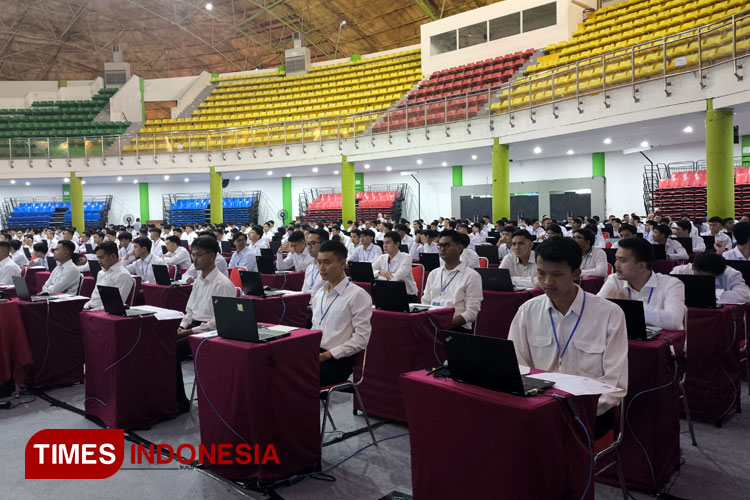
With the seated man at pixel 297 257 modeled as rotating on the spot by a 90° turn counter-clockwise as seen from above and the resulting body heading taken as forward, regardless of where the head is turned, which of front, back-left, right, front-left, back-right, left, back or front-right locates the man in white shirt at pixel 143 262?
back-right

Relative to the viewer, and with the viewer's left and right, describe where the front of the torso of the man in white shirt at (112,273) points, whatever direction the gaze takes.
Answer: facing the viewer and to the left of the viewer

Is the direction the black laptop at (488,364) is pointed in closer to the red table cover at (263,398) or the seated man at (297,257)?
the seated man

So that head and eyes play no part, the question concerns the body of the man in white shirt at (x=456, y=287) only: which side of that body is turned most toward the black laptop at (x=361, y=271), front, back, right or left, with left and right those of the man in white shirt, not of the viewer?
right

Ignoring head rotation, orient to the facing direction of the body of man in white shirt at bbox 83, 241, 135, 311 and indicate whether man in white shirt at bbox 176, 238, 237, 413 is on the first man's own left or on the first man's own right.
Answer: on the first man's own left

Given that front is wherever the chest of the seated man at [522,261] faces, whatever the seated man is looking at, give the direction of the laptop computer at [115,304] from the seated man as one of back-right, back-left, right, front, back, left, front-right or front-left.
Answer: front

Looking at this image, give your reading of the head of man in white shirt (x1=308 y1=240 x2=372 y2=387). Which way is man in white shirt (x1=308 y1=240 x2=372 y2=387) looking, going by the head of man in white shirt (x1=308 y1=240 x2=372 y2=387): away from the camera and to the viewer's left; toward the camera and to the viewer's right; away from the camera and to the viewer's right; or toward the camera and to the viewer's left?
toward the camera and to the viewer's left

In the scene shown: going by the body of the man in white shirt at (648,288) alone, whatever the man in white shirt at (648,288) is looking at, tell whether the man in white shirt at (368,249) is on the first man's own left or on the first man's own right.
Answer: on the first man's own right

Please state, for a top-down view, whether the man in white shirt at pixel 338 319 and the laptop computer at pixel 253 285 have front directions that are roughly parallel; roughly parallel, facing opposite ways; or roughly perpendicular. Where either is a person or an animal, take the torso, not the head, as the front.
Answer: roughly parallel, facing opposite ways

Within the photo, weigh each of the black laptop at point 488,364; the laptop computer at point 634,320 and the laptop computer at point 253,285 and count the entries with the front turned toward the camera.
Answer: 0

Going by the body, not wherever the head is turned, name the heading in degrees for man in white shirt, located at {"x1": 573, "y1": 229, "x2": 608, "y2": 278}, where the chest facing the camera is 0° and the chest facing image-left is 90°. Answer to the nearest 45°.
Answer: approximately 45°

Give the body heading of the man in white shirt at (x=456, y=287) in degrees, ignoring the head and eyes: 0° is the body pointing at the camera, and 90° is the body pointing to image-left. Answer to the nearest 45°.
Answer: approximately 45°

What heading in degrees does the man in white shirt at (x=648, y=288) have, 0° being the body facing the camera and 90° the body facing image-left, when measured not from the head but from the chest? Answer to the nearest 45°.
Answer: approximately 45°

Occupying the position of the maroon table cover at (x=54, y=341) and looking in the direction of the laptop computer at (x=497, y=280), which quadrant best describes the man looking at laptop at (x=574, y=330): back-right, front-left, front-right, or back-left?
front-right

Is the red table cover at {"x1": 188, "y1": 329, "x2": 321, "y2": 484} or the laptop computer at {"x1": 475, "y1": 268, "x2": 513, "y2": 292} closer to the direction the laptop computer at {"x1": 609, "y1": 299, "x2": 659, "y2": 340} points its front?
the laptop computer

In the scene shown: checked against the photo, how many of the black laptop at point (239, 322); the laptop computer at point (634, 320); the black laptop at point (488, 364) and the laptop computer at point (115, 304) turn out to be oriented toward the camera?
0

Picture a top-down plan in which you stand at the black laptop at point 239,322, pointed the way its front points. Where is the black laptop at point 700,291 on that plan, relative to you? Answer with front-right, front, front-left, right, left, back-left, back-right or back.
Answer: front-right

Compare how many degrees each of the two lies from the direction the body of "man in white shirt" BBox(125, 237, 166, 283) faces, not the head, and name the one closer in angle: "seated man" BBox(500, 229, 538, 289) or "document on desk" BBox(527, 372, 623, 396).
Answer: the document on desk

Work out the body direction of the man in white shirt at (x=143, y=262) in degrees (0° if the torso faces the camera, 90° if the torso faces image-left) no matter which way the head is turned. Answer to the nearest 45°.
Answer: approximately 45°
